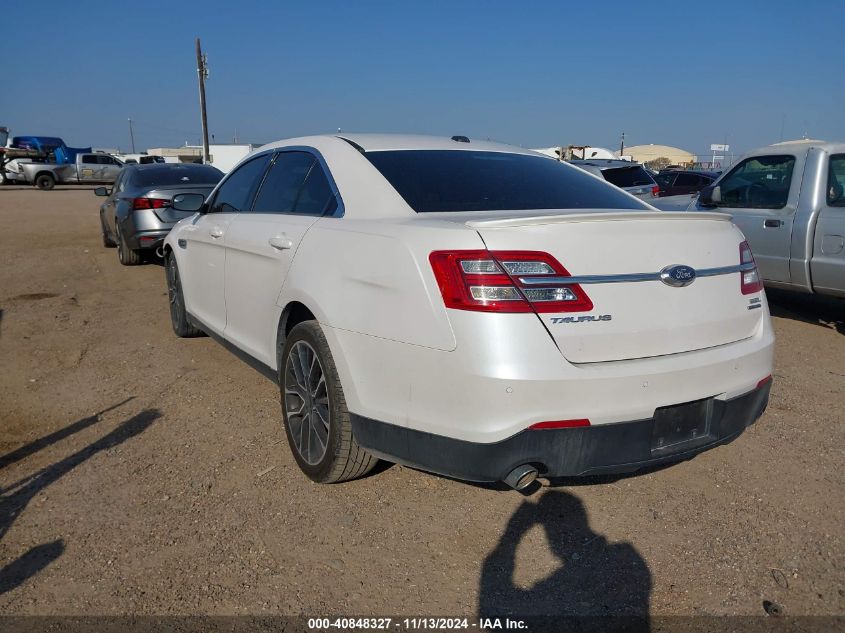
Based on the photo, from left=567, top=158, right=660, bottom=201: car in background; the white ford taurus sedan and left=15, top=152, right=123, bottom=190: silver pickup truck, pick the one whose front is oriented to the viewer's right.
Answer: the silver pickup truck

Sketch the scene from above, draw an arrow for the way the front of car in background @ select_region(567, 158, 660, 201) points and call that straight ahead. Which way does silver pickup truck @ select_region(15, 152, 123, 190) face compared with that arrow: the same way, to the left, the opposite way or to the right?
to the right

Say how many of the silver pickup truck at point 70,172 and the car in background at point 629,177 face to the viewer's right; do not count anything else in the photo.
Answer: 1

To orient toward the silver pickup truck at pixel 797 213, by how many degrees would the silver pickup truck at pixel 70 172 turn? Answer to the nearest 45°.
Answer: approximately 90° to its right

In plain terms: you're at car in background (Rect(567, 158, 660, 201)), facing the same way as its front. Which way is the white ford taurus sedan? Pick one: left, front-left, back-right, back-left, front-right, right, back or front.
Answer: back-left

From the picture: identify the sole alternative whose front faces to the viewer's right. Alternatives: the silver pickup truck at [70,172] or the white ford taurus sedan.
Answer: the silver pickup truck

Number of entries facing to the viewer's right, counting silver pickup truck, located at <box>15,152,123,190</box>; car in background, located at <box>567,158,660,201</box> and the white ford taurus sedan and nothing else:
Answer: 1

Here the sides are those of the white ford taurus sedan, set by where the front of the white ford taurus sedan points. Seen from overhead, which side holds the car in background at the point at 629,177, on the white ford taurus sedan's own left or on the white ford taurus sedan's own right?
on the white ford taurus sedan's own right

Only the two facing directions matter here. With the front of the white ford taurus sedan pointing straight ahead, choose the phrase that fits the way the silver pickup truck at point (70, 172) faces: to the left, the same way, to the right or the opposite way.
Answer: to the right

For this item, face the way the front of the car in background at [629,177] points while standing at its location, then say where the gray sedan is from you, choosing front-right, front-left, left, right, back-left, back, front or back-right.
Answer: left

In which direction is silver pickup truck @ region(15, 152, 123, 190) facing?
to the viewer's right

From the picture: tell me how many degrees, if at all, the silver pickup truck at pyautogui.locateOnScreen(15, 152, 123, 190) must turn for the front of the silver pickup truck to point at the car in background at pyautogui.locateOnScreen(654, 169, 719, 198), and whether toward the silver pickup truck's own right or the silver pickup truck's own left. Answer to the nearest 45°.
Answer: approximately 45° to the silver pickup truck's own right

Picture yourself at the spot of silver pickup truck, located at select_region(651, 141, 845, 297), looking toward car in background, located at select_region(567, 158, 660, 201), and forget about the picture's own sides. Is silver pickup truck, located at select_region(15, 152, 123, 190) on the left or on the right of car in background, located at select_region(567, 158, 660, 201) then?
left

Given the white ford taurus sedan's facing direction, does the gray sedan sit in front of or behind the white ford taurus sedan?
in front

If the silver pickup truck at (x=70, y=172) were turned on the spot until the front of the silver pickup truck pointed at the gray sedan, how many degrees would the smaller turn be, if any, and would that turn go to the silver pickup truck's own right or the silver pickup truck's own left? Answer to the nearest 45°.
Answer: approximately 90° to the silver pickup truck's own right
